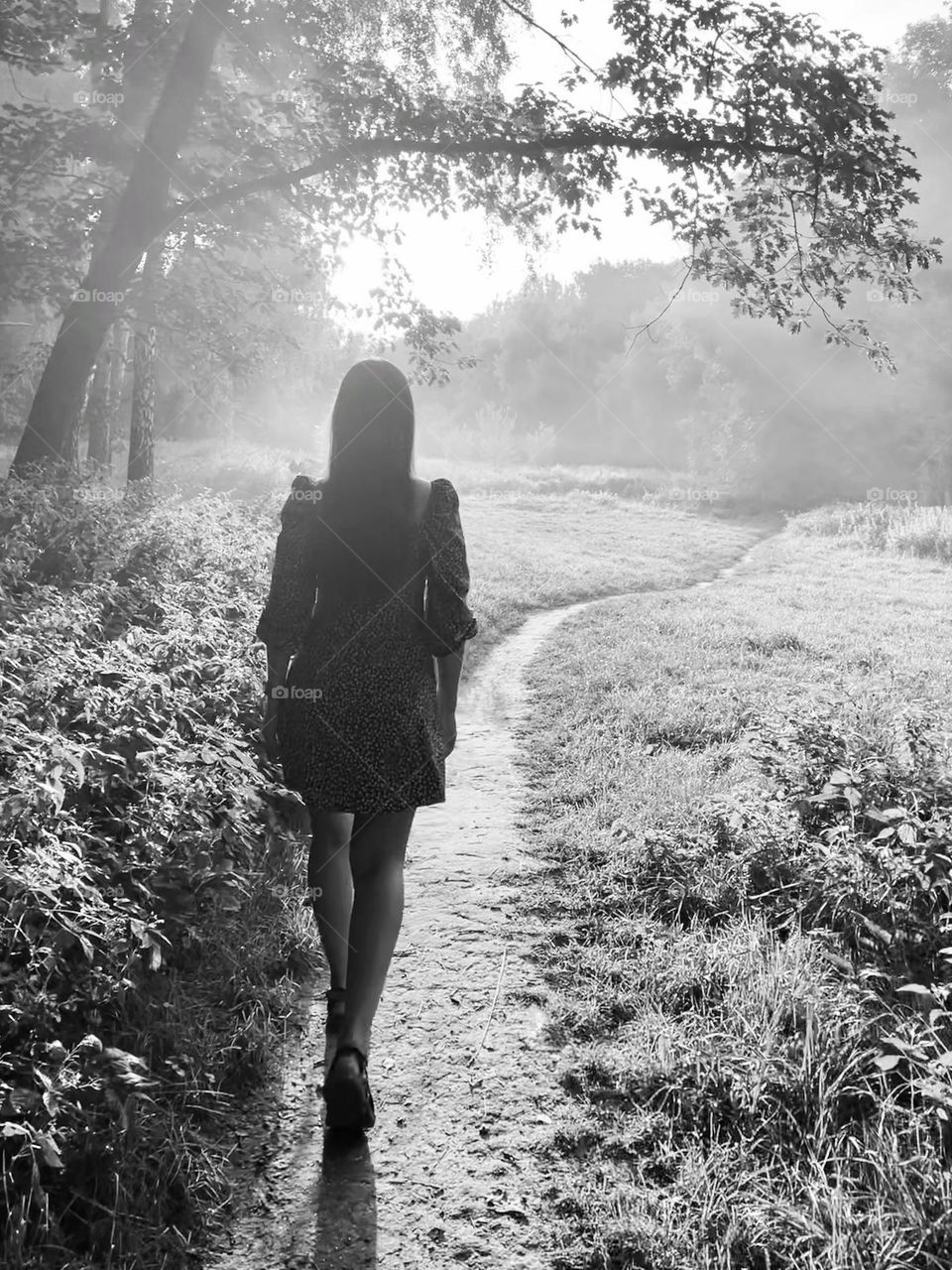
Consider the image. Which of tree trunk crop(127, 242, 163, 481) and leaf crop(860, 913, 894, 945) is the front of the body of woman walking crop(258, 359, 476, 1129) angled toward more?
the tree trunk

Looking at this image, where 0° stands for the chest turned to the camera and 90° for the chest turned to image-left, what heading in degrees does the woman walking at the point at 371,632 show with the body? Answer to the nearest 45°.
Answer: approximately 180°

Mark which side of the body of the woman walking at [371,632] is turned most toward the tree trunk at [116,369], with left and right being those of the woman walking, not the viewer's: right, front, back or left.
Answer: front

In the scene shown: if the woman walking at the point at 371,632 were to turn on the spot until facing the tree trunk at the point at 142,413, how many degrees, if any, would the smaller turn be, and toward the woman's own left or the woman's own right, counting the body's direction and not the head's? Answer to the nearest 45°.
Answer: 0° — they already face it

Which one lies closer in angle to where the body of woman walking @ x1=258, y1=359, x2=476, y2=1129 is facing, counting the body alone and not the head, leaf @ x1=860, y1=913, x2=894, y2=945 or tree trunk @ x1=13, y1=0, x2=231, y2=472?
the tree trunk

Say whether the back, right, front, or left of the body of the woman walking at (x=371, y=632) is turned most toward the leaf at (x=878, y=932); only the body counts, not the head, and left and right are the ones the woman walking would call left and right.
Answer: right

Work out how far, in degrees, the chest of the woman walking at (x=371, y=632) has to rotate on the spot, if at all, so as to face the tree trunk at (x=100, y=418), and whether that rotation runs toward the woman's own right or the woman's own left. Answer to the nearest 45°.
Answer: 0° — they already face it
